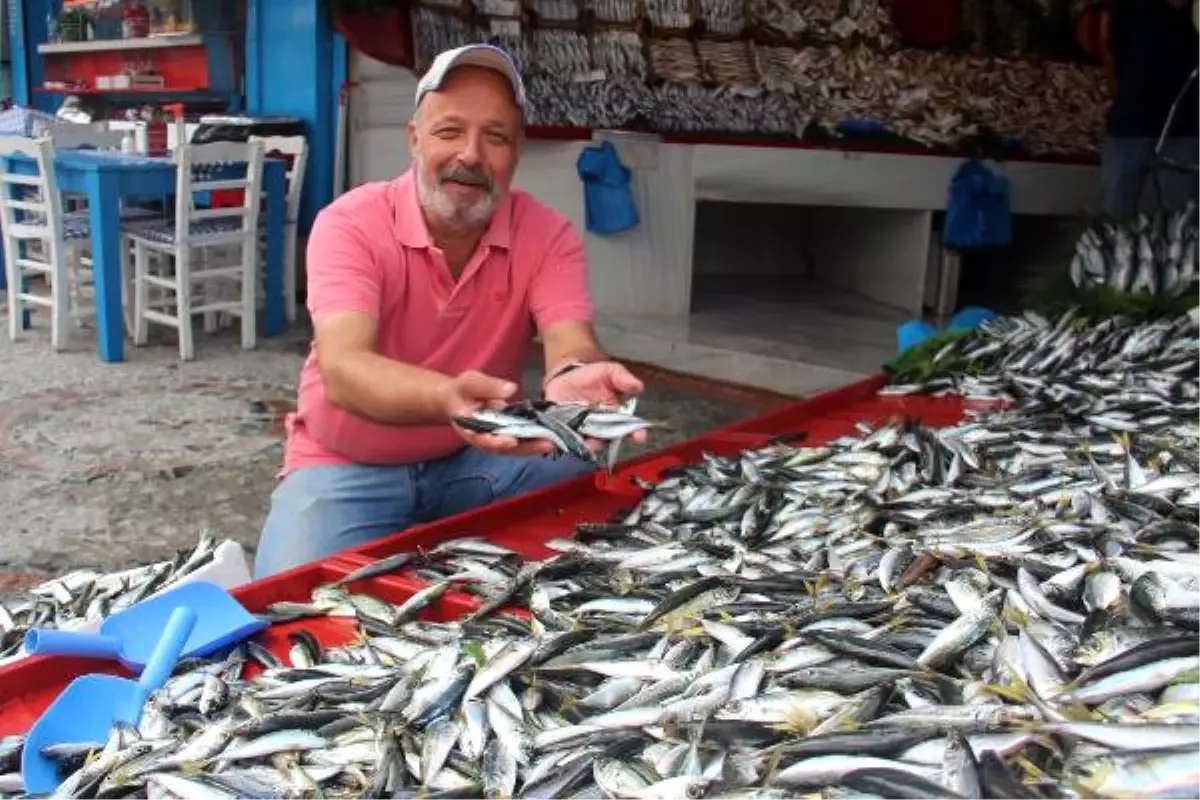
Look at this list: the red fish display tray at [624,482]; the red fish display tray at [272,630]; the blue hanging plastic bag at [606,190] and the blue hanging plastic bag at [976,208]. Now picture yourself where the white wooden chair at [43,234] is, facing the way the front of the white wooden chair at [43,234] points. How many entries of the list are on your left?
0

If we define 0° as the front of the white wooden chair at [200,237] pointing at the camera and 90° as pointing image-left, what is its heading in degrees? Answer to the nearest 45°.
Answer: approximately 135°

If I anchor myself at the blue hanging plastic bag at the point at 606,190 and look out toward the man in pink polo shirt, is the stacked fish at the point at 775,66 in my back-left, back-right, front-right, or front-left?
back-left

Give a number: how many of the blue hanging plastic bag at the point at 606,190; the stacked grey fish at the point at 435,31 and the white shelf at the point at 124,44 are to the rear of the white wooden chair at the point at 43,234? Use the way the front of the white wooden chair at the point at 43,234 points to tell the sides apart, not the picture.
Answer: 0

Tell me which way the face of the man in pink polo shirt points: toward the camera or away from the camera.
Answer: toward the camera

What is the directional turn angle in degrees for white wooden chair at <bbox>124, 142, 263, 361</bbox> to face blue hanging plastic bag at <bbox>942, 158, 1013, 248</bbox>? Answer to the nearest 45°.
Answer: approximately 135° to its right

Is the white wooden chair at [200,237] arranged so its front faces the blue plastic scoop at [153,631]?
no

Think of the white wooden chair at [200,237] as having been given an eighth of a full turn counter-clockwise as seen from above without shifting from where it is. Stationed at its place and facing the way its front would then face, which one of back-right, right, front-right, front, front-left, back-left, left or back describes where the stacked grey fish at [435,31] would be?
back-right

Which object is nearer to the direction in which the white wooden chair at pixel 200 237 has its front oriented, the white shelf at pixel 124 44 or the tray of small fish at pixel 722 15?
the white shelf

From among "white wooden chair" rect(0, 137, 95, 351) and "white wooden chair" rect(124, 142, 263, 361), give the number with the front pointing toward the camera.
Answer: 0

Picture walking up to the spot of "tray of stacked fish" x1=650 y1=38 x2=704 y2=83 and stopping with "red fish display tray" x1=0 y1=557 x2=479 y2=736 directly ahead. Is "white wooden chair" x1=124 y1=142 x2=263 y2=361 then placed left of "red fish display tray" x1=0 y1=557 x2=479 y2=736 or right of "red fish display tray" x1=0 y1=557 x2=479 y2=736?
right

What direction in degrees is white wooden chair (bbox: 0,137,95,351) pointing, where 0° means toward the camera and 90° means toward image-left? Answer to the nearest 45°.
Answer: approximately 225°

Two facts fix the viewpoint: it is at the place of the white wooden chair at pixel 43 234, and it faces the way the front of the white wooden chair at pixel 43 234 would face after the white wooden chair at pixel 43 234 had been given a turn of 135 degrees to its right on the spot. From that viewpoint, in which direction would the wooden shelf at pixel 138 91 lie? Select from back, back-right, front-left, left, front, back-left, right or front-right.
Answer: back

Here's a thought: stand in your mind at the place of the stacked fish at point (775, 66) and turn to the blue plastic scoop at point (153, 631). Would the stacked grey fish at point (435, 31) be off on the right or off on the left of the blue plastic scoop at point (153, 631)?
right

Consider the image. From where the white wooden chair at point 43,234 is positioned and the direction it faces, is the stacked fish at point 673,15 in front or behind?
in front

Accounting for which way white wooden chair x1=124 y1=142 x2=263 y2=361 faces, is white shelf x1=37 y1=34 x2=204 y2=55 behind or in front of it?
in front

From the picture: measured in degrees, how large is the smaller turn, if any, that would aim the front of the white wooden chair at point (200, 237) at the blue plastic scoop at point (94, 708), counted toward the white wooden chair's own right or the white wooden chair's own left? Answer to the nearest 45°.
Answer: approximately 135° to the white wooden chair's own left

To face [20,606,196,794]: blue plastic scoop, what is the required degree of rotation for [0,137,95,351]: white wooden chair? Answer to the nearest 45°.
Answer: approximately 135° to its right
